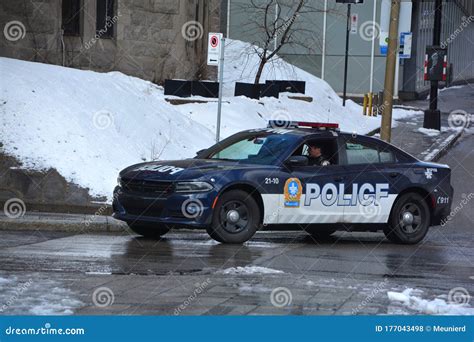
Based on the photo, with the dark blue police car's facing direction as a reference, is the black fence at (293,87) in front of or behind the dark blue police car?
behind

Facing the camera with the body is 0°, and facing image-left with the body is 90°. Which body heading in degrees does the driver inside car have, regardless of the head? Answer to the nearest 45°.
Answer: approximately 45°

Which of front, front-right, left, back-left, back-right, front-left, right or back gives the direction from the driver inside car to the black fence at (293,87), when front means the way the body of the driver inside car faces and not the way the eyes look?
back-right

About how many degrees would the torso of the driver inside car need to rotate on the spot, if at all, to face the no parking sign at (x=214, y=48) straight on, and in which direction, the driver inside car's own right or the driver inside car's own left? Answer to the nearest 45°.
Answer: approximately 90° to the driver inside car's own right

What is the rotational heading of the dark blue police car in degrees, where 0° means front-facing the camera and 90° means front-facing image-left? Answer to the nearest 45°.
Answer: approximately 45°

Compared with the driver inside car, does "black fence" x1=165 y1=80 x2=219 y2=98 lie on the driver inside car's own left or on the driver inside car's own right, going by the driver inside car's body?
on the driver inside car's own right

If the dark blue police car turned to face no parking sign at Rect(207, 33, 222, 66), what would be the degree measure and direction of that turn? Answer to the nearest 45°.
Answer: approximately 135° to its right

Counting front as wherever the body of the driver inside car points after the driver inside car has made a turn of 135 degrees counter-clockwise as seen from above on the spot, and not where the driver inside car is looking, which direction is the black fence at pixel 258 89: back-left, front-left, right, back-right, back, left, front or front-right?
left
